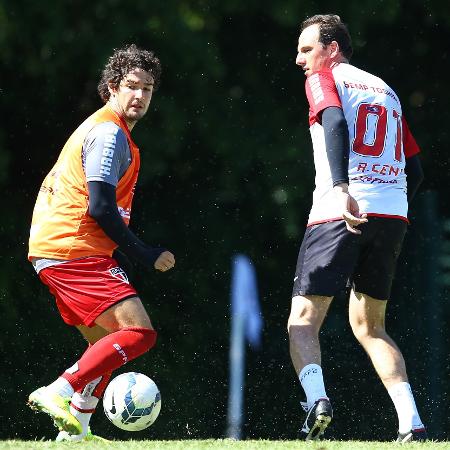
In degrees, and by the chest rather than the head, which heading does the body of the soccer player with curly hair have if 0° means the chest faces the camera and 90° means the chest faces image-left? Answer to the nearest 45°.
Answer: approximately 270°

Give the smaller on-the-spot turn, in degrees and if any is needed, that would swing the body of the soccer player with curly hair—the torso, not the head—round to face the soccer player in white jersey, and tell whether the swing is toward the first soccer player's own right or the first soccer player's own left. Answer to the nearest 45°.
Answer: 0° — they already face them

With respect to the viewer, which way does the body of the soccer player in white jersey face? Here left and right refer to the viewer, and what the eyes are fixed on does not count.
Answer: facing away from the viewer and to the left of the viewer

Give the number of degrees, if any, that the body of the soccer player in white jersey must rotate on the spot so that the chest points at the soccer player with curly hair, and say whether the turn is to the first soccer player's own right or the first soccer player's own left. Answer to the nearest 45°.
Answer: approximately 45° to the first soccer player's own left

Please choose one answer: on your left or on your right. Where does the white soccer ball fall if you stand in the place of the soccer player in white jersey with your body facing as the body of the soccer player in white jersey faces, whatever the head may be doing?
on your left
